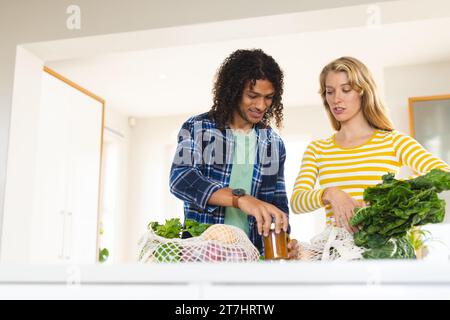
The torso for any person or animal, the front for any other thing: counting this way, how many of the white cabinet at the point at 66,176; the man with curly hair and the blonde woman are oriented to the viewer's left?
0

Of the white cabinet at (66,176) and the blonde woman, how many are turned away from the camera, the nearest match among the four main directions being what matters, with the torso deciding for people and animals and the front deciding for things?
0

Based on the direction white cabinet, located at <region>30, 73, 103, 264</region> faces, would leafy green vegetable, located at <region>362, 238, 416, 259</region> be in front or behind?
in front

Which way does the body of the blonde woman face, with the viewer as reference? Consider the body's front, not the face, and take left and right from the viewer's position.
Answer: facing the viewer

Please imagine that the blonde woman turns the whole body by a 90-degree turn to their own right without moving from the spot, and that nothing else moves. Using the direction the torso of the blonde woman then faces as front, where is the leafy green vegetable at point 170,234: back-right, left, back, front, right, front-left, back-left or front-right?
front-left

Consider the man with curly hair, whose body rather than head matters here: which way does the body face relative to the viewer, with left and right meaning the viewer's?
facing the viewer and to the right of the viewer

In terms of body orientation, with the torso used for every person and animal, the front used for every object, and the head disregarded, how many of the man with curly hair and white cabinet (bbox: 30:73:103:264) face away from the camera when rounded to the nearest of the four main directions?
0

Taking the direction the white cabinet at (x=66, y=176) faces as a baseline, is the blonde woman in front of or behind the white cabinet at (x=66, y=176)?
in front

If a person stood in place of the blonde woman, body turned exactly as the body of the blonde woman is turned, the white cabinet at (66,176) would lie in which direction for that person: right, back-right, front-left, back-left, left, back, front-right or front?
back-right

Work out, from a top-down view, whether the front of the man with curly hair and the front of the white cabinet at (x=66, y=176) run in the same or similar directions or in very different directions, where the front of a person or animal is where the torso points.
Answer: same or similar directions

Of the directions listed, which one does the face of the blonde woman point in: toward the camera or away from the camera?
toward the camera
